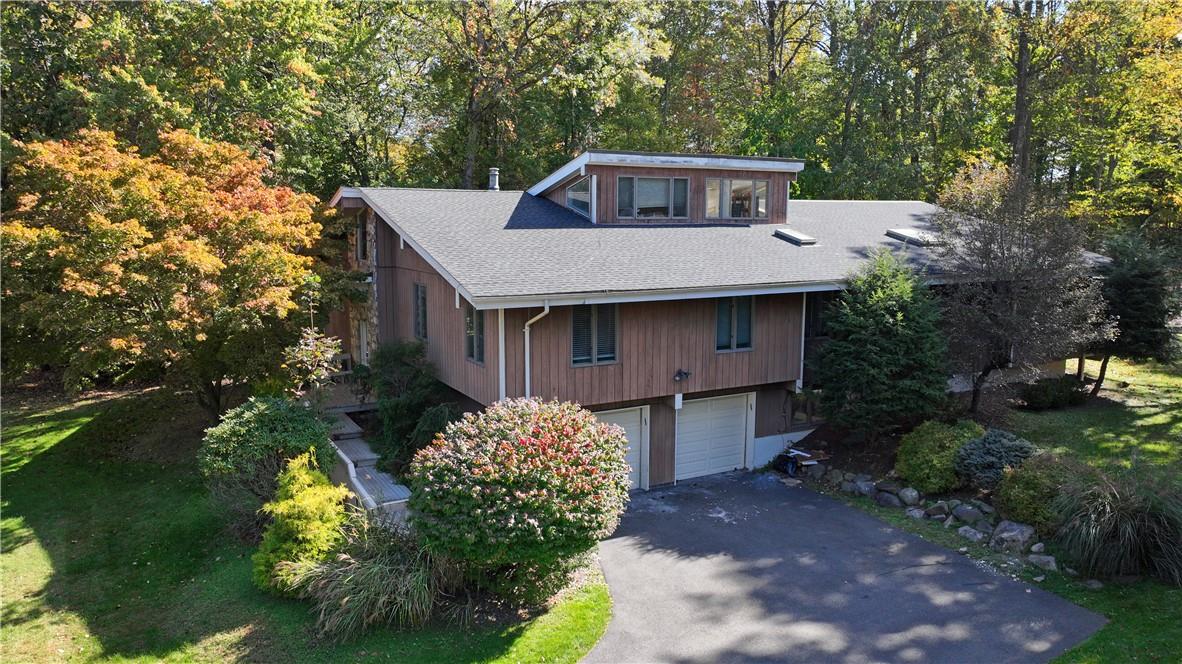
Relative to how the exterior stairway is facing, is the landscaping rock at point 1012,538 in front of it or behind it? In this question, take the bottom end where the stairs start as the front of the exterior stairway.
in front

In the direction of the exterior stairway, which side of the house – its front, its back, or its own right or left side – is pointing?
right

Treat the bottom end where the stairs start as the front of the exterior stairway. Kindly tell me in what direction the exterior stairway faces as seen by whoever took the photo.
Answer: facing the viewer and to the right of the viewer

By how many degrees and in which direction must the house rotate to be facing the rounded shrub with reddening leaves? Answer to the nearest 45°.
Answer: approximately 45° to its right

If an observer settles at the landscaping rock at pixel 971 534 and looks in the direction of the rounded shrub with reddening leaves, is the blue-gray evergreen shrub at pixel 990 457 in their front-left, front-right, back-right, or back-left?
back-right

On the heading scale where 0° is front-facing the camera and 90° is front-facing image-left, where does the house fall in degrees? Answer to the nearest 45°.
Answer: approximately 315°

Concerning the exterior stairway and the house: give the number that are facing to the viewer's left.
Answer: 0

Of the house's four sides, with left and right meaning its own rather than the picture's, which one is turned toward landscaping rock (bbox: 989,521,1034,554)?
front

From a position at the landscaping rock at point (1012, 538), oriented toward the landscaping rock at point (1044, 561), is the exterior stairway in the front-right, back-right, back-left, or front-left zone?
back-right
